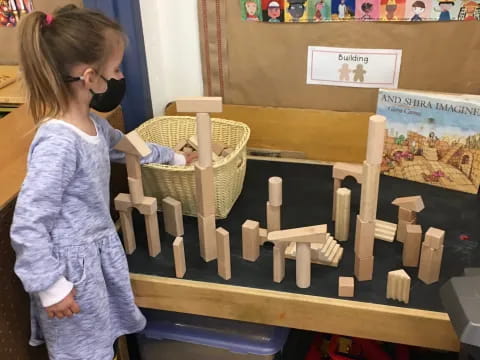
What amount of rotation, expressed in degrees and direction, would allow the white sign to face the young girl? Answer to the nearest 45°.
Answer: approximately 45° to its right

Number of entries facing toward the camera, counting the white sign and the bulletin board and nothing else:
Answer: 2

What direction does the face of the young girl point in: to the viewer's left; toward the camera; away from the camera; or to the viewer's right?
to the viewer's right

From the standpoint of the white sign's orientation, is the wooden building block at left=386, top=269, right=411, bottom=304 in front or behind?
in front

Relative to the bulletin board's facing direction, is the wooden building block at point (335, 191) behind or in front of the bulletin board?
in front

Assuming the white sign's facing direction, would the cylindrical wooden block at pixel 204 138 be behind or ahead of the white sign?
ahead

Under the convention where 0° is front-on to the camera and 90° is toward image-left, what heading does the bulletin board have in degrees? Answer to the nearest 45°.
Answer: approximately 0°

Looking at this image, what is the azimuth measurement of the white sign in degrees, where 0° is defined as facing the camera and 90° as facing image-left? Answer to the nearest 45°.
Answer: approximately 0°

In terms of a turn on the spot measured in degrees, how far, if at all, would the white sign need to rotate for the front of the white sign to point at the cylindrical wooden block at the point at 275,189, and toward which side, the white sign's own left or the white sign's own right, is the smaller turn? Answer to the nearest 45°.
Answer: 0° — it already faces it

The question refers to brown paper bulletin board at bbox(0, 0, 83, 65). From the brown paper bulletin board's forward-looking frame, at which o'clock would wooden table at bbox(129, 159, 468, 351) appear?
The wooden table is roughly at 11 o'clock from the brown paper bulletin board.

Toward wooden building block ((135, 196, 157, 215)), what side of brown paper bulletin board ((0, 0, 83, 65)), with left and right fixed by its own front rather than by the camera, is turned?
front

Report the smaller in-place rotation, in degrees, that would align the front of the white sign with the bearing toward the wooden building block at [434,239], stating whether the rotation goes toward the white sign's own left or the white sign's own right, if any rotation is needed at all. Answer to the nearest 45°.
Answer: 0° — it already faces it
